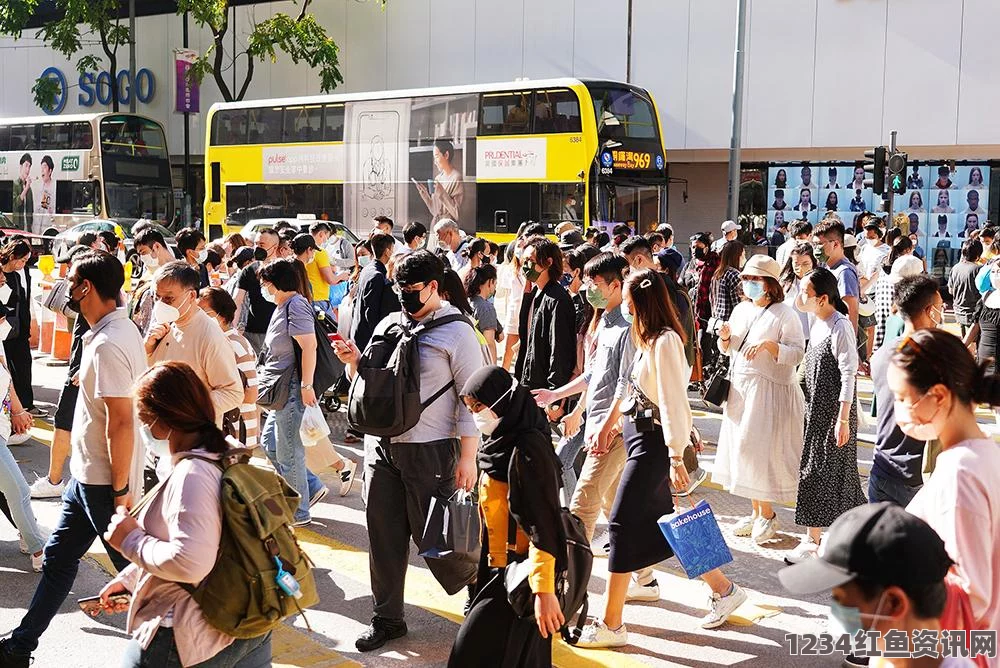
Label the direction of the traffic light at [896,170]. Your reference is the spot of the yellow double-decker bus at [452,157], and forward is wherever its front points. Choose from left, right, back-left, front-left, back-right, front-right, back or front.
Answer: front

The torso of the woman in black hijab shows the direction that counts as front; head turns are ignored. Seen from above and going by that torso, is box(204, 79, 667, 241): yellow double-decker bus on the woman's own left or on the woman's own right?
on the woman's own right

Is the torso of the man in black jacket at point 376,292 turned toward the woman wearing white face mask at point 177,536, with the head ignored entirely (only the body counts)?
no

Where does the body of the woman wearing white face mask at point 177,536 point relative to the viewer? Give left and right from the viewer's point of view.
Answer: facing to the left of the viewer

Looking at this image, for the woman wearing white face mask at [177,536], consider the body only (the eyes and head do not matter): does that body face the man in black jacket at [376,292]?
no

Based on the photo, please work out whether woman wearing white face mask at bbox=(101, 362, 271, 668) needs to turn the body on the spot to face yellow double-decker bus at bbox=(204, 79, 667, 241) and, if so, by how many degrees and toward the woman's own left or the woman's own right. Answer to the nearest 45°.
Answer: approximately 90° to the woman's own right

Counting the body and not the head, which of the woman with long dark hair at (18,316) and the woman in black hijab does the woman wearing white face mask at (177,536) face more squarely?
the woman with long dark hair

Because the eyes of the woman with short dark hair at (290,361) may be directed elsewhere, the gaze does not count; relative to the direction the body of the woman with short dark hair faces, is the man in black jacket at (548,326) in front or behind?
behind

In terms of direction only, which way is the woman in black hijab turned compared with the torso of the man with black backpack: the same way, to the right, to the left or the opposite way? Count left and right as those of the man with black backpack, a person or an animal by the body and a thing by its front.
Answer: the same way

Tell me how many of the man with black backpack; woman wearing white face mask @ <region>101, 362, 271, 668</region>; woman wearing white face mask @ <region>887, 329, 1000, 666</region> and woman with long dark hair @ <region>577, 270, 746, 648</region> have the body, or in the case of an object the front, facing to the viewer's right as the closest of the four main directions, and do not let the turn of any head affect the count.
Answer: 0

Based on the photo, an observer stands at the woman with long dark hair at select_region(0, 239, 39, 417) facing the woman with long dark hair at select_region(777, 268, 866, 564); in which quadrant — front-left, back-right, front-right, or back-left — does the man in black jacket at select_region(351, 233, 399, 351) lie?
front-left

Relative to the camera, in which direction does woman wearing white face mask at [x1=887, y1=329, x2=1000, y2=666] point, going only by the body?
to the viewer's left
